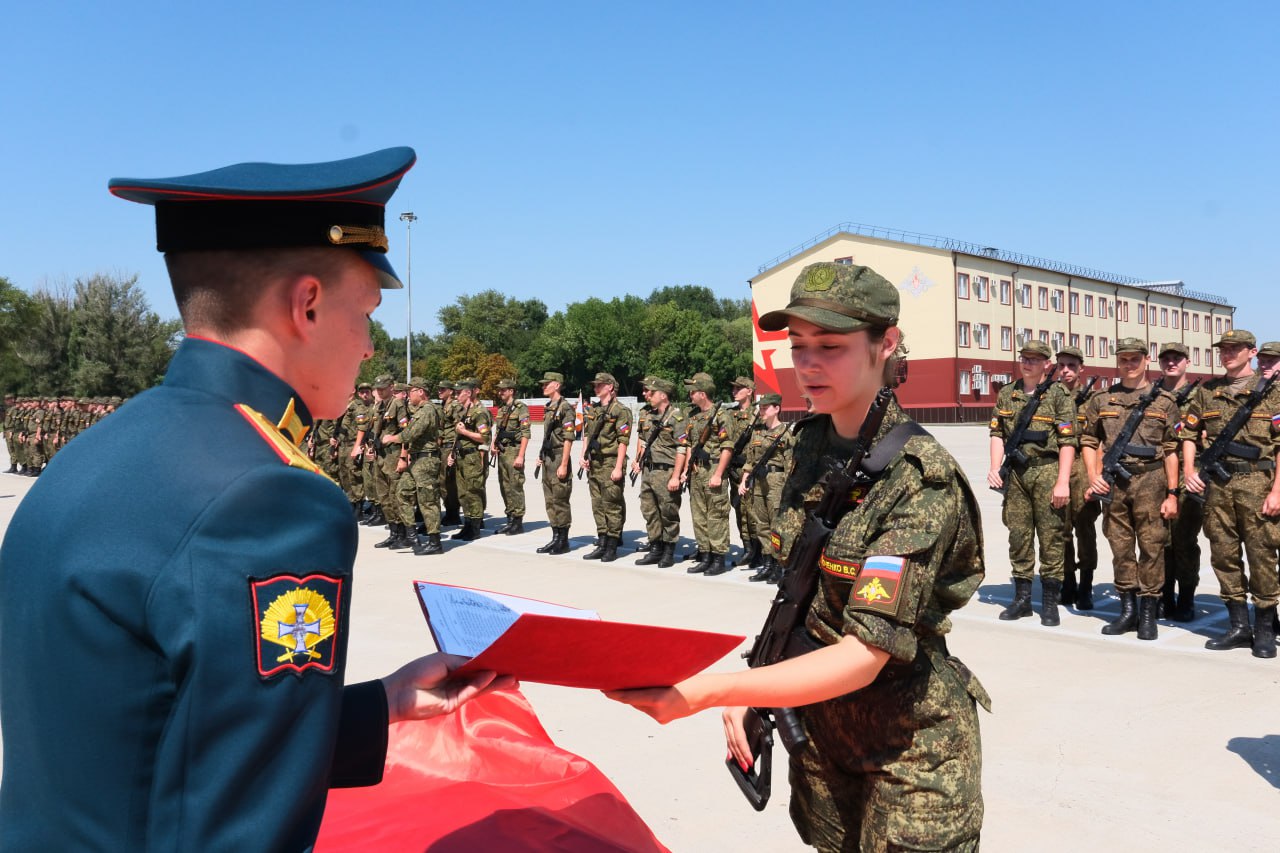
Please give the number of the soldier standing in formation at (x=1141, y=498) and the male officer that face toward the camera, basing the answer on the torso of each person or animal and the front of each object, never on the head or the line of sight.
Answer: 1

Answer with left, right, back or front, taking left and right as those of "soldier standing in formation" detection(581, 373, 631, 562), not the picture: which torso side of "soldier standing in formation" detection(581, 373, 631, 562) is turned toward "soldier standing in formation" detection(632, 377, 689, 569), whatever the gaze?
left

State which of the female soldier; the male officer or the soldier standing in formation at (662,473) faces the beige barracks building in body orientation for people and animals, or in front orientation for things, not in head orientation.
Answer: the male officer

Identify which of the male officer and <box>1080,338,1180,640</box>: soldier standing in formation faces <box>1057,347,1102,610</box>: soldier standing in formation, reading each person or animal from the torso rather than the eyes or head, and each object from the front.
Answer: the male officer

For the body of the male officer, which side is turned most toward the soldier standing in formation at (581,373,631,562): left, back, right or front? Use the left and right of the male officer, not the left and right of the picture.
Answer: front

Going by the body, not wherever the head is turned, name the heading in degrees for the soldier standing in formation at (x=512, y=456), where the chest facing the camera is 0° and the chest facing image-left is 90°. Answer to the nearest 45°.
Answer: approximately 45°

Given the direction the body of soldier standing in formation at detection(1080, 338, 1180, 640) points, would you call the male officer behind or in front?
in front

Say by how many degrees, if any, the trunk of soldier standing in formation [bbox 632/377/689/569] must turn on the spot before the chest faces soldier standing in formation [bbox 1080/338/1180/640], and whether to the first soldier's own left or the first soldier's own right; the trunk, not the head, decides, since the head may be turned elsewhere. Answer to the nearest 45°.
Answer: approximately 90° to the first soldier's own left

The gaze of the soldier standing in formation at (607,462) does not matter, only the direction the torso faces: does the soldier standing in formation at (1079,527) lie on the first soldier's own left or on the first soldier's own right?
on the first soldier's own left

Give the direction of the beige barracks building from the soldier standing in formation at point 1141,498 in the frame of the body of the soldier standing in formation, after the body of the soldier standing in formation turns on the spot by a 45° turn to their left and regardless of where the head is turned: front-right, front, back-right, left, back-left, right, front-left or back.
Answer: back-left

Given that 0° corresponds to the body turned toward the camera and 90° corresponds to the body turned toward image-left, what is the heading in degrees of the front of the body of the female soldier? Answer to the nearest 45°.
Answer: approximately 45°

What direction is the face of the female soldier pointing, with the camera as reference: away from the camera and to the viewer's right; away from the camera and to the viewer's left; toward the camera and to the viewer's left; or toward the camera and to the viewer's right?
toward the camera and to the viewer's left

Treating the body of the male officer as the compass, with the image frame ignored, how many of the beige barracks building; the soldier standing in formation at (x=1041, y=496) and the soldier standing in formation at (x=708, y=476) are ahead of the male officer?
3
